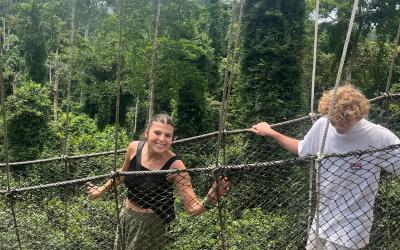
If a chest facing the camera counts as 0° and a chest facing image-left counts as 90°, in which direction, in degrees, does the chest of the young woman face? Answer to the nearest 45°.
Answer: approximately 0°

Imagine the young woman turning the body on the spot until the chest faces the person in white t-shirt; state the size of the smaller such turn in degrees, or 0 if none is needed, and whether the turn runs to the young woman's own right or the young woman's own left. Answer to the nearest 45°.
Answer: approximately 90° to the young woman's own left

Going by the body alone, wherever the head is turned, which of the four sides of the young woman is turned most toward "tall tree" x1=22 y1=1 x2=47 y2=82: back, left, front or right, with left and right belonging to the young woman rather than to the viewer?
back

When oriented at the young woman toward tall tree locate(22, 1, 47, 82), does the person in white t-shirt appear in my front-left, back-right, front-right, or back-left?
back-right

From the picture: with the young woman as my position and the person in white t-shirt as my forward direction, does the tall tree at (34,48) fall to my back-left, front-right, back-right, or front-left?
back-left

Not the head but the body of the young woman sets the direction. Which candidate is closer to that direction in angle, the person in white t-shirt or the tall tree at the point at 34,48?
the person in white t-shirt
